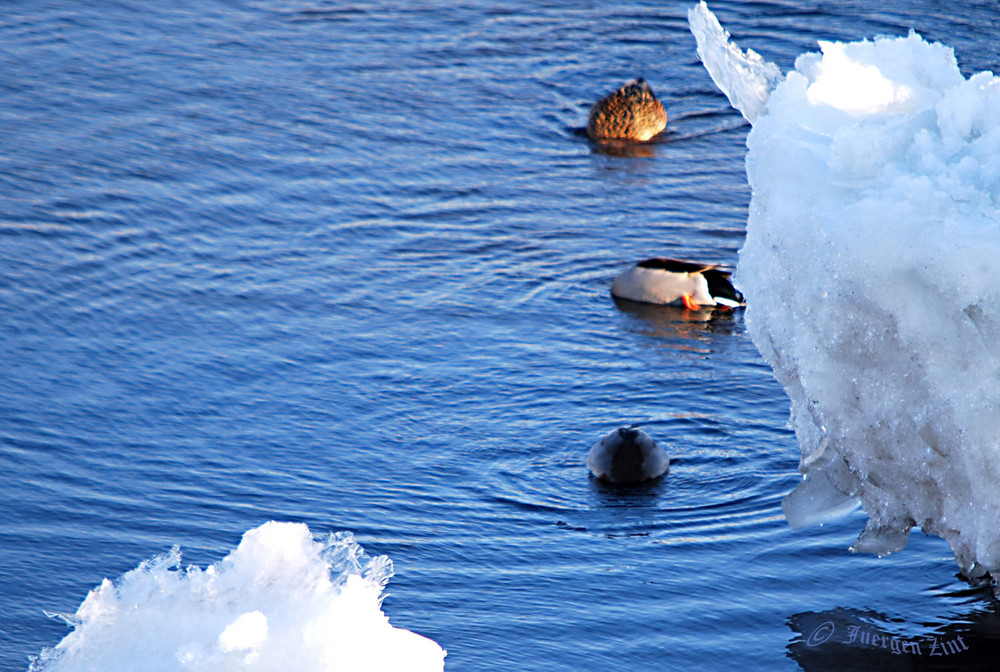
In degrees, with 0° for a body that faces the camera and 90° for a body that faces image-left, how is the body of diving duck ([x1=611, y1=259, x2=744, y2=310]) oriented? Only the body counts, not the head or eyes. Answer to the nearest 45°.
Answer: approximately 90°
